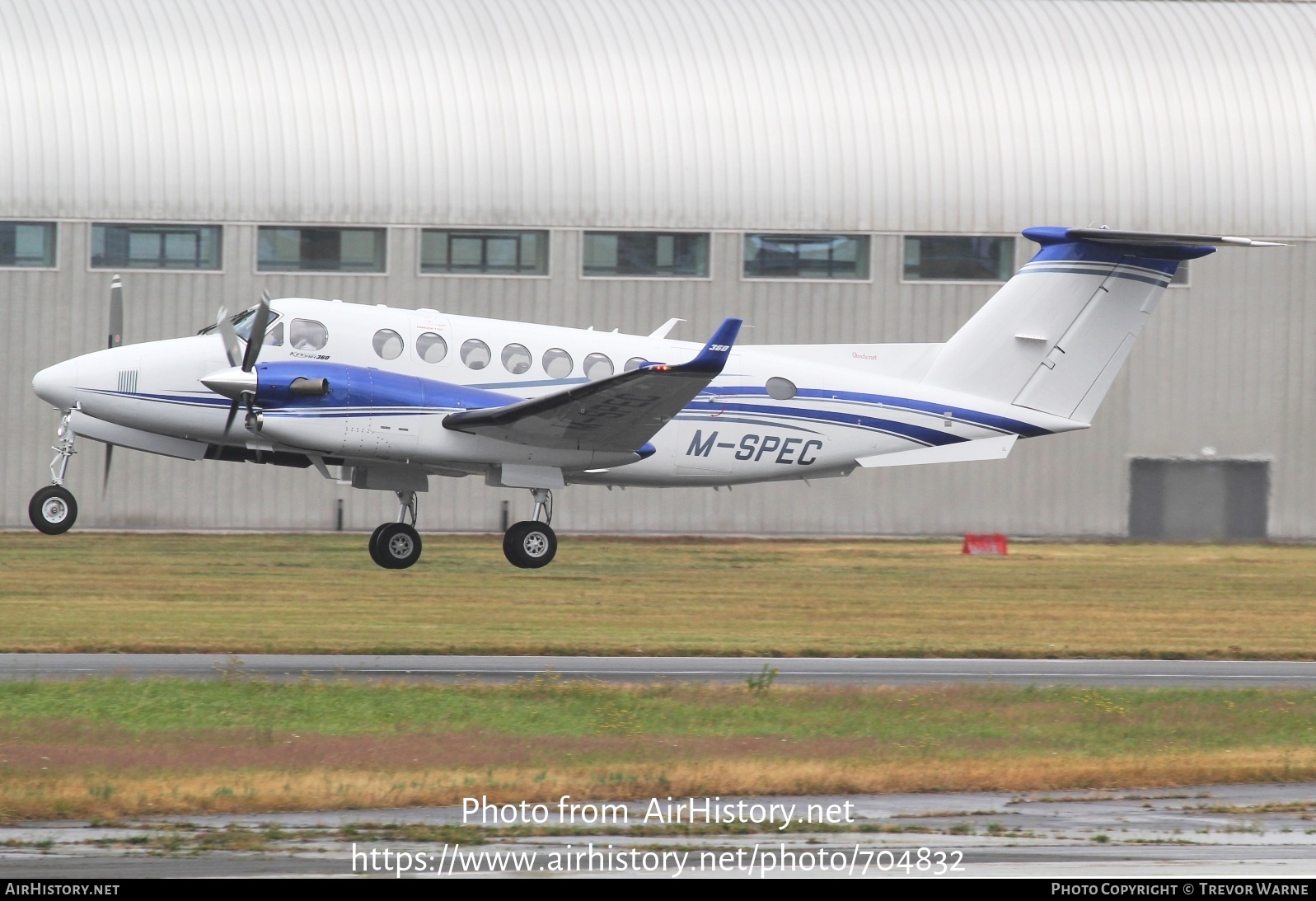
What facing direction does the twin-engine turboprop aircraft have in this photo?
to the viewer's left

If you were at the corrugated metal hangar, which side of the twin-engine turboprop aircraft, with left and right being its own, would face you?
right
